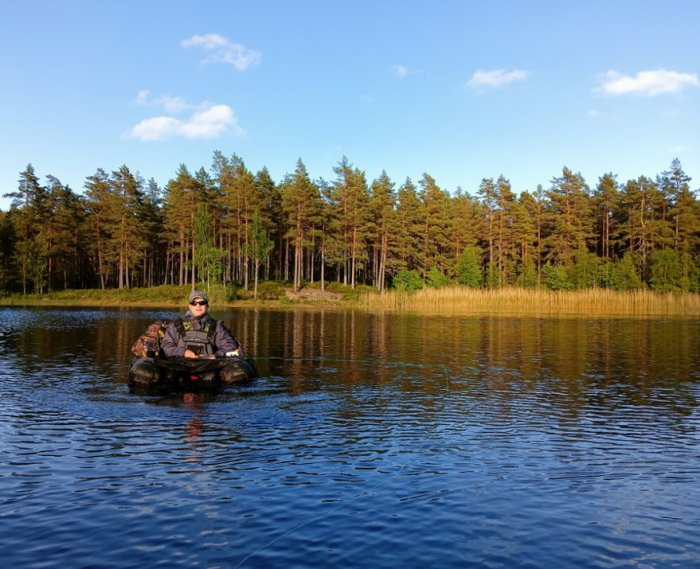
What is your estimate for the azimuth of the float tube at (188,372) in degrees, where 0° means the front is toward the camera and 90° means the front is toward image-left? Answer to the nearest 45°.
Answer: approximately 0°

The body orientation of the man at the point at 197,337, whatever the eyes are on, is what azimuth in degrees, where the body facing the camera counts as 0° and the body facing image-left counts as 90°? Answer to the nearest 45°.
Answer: approximately 0°
